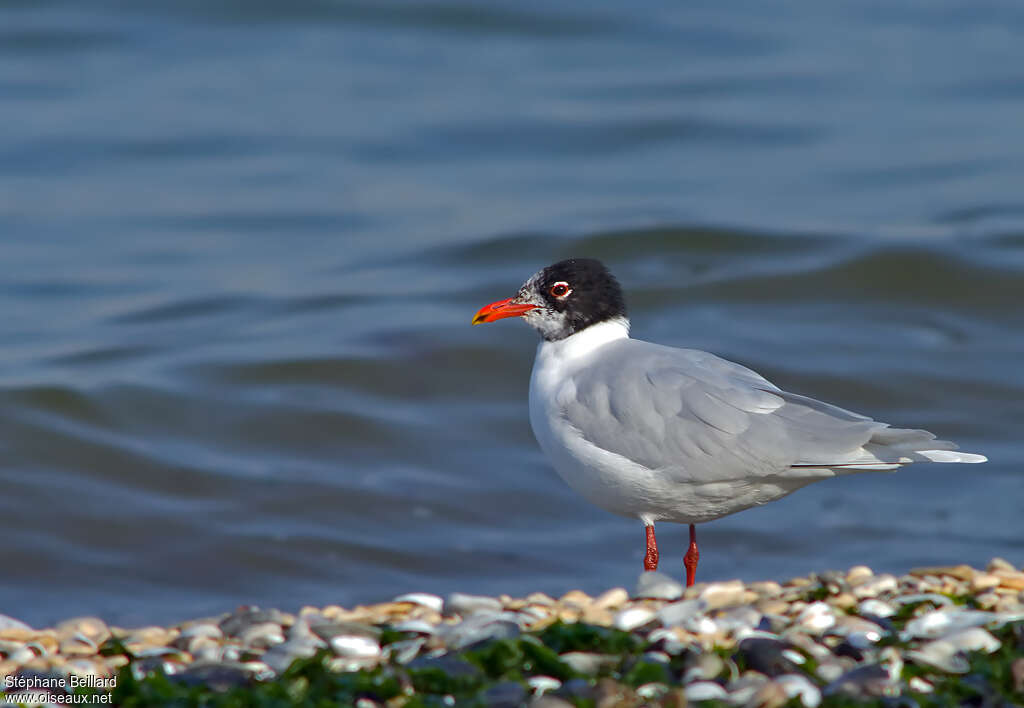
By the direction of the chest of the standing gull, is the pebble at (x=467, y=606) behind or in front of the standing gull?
in front

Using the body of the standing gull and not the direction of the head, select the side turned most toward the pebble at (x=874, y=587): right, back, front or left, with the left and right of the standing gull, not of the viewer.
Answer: back

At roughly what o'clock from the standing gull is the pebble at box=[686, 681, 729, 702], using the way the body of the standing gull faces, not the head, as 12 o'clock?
The pebble is roughly at 9 o'clock from the standing gull.

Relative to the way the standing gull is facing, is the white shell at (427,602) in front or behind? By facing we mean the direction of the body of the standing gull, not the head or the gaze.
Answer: in front

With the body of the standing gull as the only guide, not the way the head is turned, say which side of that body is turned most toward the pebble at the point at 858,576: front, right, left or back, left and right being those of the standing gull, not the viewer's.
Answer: back

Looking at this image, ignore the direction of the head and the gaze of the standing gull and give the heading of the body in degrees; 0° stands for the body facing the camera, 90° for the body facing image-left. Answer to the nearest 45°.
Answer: approximately 90°
